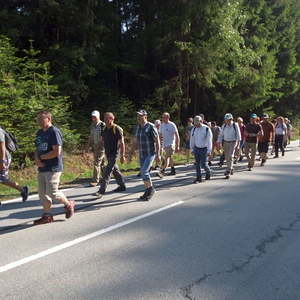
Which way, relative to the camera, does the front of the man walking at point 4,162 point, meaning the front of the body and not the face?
to the viewer's left

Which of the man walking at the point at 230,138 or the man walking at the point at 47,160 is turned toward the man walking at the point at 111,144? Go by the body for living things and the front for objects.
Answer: the man walking at the point at 230,138

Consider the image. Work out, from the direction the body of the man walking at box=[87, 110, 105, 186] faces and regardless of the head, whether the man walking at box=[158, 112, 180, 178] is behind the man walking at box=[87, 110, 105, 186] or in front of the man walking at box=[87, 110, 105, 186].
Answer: behind

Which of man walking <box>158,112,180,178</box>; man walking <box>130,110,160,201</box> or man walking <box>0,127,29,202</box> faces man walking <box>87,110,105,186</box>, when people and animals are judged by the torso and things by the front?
man walking <box>158,112,180,178</box>

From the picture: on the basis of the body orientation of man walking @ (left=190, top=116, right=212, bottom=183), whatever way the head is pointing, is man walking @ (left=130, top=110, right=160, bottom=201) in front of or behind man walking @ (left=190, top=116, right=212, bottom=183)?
in front

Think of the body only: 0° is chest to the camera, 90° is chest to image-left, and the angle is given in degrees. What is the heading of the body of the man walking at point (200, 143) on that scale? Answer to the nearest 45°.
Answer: approximately 45°

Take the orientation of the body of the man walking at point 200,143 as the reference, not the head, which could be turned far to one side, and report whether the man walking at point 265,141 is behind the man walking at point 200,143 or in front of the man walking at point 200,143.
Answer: behind

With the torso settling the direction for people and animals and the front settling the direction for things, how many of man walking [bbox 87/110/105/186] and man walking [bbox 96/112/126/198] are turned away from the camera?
0

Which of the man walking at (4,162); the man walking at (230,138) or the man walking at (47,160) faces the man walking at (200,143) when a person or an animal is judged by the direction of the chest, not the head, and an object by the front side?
the man walking at (230,138)

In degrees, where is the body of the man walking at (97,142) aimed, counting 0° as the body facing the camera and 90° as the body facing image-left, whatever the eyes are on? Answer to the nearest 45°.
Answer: approximately 45°

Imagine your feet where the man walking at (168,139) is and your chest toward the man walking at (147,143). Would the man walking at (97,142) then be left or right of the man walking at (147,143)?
right
